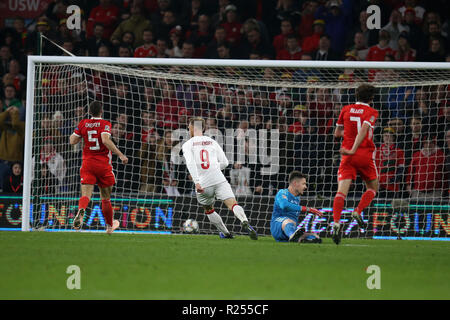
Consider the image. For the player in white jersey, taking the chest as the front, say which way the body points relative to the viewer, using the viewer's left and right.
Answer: facing away from the viewer

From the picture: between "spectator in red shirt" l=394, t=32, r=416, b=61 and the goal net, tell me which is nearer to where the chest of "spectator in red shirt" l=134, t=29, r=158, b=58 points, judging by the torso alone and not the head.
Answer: the goal net

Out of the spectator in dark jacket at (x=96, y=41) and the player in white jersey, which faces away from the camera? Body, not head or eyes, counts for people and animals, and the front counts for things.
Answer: the player in white jersey

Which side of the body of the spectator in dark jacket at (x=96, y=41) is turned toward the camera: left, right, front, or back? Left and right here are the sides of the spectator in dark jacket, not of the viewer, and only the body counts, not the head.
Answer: front

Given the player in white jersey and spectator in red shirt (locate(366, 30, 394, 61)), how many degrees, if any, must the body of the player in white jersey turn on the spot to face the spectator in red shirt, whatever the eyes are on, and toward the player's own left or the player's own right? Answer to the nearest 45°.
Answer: approximately 45° to the player's own right

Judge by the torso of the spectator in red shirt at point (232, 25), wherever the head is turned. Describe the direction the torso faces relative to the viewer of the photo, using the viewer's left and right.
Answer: facing the viewer

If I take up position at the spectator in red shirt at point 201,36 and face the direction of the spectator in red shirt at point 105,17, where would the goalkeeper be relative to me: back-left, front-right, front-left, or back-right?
back-left

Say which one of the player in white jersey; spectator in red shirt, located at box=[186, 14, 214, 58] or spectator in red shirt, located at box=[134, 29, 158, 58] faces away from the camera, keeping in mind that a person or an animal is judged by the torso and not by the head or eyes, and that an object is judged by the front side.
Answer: the player in white jersey

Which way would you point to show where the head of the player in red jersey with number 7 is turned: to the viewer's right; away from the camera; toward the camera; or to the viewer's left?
away from the camera

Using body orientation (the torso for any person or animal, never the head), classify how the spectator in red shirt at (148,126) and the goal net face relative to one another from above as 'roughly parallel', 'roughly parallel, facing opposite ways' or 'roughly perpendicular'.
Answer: roughly parallel

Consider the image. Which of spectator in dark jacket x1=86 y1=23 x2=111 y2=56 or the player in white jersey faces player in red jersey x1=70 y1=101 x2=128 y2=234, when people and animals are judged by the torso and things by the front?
the spectator in dark jacket

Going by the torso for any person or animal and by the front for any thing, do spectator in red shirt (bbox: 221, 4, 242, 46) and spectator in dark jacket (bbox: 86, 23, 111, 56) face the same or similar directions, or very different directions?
same or similar directions

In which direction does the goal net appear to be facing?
toward the camera

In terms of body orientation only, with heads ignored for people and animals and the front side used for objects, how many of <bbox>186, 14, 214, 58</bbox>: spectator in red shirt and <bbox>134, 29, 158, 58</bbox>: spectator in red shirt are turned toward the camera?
2

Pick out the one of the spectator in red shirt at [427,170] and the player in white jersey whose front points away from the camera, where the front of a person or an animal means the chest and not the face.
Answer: the player in white jersey

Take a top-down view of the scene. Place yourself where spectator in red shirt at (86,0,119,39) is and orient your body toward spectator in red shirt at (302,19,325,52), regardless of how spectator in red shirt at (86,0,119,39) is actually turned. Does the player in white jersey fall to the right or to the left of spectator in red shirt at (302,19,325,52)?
right

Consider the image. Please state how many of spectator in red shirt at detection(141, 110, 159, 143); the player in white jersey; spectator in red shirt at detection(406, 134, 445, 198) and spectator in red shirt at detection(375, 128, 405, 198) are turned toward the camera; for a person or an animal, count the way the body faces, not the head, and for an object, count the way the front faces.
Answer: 3

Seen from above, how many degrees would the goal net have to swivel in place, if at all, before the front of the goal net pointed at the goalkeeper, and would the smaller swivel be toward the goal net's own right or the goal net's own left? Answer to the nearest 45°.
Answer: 0° — it already faces them
